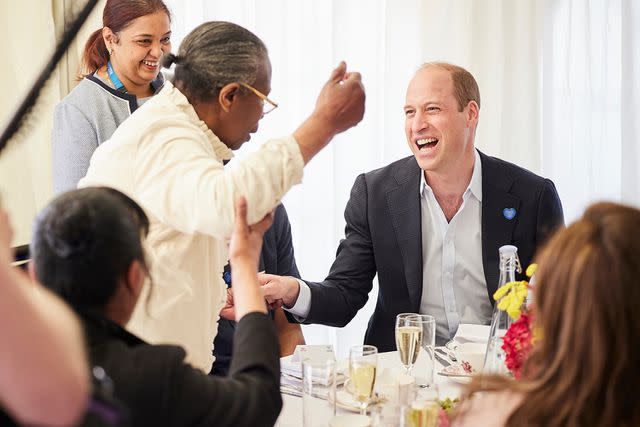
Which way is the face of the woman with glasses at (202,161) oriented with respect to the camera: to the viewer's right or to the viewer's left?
to the viewer's right

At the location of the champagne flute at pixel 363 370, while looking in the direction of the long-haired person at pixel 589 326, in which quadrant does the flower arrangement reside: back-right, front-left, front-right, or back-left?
front-left

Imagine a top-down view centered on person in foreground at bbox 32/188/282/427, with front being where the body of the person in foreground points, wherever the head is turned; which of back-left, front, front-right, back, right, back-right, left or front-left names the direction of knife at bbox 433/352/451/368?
front

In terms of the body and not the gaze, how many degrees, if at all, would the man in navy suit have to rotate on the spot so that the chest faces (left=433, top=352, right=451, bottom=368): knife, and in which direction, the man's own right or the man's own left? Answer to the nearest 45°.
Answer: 0° — they already face it

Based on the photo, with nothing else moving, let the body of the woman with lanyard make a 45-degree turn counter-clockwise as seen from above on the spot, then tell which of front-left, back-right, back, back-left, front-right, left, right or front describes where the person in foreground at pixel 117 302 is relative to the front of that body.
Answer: right

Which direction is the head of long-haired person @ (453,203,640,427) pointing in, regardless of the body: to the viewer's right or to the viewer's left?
to the viewer's left

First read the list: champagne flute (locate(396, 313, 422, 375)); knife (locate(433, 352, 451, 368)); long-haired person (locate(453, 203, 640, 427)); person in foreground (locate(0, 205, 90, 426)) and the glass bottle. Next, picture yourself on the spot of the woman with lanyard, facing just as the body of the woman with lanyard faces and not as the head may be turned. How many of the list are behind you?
0

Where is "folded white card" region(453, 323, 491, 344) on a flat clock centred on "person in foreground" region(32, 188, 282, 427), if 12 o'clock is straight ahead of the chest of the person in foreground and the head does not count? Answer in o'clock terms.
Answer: The folded white card is roughly at 12 o'clock from the person in foreground.

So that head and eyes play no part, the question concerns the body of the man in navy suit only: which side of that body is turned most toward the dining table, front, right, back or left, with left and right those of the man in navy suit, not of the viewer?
front

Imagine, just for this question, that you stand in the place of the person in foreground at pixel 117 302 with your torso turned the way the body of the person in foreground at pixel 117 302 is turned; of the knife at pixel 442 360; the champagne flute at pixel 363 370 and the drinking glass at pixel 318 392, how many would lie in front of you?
3

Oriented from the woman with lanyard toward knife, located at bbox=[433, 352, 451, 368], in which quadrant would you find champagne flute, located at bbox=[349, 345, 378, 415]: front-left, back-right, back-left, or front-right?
front-right

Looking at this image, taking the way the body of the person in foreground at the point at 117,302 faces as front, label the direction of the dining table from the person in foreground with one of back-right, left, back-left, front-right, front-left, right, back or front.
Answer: front

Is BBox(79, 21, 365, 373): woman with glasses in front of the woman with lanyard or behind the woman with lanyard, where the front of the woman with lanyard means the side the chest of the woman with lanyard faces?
in front

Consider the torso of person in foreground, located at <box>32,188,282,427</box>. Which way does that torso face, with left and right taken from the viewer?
facing away from the viewer and to the right of the viewer

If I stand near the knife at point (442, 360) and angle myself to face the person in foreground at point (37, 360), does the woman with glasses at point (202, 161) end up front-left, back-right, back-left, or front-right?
front-right

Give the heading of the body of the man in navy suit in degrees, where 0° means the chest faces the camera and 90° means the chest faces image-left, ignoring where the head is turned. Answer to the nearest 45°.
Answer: approximately 0°

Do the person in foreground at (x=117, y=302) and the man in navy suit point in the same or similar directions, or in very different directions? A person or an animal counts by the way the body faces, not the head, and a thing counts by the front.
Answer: very different directions

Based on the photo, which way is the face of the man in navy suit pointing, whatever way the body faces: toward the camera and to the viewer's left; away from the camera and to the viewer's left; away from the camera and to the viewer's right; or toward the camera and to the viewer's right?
toward the camera and to the viewer's left

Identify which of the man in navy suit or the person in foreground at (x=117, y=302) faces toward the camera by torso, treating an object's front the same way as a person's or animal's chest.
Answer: the man in navy suit
